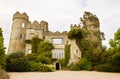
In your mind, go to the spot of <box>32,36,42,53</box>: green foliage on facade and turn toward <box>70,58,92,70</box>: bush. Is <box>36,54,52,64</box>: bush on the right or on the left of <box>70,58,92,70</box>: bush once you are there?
right

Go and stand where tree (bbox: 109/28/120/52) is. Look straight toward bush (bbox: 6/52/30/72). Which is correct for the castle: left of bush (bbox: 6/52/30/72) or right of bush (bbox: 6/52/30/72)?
right

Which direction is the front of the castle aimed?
toward the camera

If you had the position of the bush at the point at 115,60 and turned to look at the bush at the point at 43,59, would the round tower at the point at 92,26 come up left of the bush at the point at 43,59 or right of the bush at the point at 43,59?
right

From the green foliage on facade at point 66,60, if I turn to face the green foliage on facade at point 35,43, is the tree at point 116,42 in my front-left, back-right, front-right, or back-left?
back-left

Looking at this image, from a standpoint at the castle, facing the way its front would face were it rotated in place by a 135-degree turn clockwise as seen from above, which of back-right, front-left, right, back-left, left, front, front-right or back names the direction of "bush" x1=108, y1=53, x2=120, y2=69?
back
